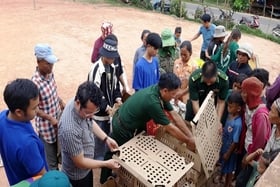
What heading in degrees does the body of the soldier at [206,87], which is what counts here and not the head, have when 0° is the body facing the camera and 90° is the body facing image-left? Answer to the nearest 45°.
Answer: approximately 0°

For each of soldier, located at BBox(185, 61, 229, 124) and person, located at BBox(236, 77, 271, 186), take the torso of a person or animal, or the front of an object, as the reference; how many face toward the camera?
1

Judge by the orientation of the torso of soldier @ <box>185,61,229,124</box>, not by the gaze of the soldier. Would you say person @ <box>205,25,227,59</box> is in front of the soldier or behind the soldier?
behind

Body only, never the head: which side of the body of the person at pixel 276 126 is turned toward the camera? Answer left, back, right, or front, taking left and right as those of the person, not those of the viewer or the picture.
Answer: left

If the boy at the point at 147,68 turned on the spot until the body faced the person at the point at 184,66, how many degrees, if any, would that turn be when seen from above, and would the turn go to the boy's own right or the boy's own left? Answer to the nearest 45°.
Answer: approximately 90° to the boy's own left

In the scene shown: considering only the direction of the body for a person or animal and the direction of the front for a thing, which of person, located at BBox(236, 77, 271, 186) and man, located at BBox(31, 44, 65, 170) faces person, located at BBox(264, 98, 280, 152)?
the man

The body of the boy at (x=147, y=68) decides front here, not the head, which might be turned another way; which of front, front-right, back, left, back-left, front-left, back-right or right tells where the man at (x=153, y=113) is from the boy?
front-right

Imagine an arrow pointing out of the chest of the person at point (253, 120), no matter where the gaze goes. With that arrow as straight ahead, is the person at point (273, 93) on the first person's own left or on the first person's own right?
on the first person's own right

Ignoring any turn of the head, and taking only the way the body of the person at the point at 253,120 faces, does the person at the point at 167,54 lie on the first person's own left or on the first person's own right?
on the first person's own right

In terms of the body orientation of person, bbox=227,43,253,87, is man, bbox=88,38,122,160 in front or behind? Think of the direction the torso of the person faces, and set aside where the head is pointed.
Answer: in front

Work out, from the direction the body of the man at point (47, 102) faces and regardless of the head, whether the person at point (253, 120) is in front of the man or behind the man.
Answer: in front

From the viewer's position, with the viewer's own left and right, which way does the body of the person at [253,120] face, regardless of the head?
facing to the left of the viewer

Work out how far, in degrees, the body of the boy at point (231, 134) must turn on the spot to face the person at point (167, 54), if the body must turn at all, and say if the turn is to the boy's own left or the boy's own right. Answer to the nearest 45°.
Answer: approximately 90° to the boy's own right

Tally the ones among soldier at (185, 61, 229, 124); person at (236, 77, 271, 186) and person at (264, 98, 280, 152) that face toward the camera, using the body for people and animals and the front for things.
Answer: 1

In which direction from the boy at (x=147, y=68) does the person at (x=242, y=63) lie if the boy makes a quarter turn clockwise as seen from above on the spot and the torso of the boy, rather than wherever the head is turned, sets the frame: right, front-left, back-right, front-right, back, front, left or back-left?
back-left

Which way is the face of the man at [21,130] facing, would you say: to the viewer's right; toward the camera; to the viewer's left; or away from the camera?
to the viewer's right

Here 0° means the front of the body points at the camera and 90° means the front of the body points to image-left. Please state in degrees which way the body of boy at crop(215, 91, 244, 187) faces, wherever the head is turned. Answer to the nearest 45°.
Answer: approximately 45°

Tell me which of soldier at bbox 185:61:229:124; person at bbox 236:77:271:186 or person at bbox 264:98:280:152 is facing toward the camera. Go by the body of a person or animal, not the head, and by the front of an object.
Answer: the soldier

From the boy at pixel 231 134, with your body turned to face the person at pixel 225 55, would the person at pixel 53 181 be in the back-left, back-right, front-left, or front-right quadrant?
back-left
